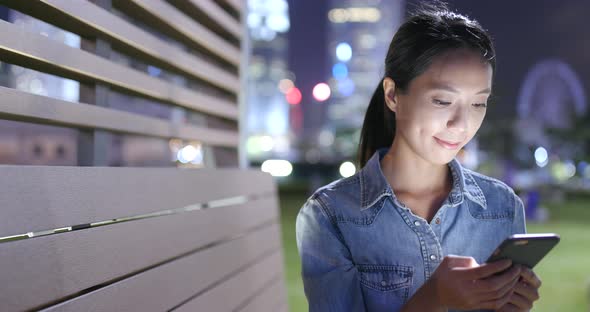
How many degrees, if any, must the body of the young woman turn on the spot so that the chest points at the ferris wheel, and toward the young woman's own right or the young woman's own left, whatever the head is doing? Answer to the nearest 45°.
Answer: approximately 135° to the young woman's own left

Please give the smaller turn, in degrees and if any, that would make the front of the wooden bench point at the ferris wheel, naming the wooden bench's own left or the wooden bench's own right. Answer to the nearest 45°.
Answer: approximately 90° to the wooden bench's own left

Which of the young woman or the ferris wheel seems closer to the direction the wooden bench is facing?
the young woman

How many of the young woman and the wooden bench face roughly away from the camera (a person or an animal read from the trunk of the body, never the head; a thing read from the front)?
0

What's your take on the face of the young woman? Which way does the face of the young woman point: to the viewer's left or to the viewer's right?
to the viewer's right

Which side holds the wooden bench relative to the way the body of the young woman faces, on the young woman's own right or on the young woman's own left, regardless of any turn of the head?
on the young woman's own right

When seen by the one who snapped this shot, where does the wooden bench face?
facing the viewer and to the right of the viewer

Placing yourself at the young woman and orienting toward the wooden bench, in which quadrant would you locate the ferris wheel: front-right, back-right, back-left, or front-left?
back-right
